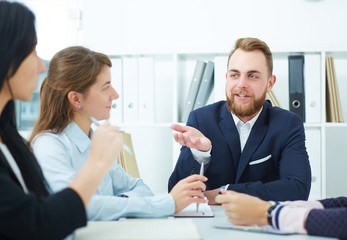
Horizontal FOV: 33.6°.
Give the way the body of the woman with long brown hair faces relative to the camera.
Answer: to the viewer's right

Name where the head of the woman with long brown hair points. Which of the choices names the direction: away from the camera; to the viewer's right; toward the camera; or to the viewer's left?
to the viewer's right

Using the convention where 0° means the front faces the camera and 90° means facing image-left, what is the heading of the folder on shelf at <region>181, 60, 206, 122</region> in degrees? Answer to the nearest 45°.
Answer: approximately 0°

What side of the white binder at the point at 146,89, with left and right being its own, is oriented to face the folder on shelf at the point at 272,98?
left

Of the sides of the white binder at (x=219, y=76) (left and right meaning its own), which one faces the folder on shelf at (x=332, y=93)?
left

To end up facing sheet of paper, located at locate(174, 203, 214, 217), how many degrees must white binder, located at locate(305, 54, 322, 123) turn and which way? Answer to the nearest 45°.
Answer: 0° — it already faces it
